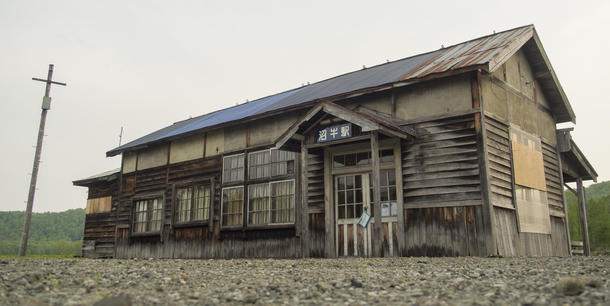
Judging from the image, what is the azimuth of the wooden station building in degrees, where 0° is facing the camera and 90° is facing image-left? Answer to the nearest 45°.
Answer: approximately 45°

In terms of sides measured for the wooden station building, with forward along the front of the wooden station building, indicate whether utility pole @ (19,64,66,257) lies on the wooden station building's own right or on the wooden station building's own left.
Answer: on the wooden station building's own right
